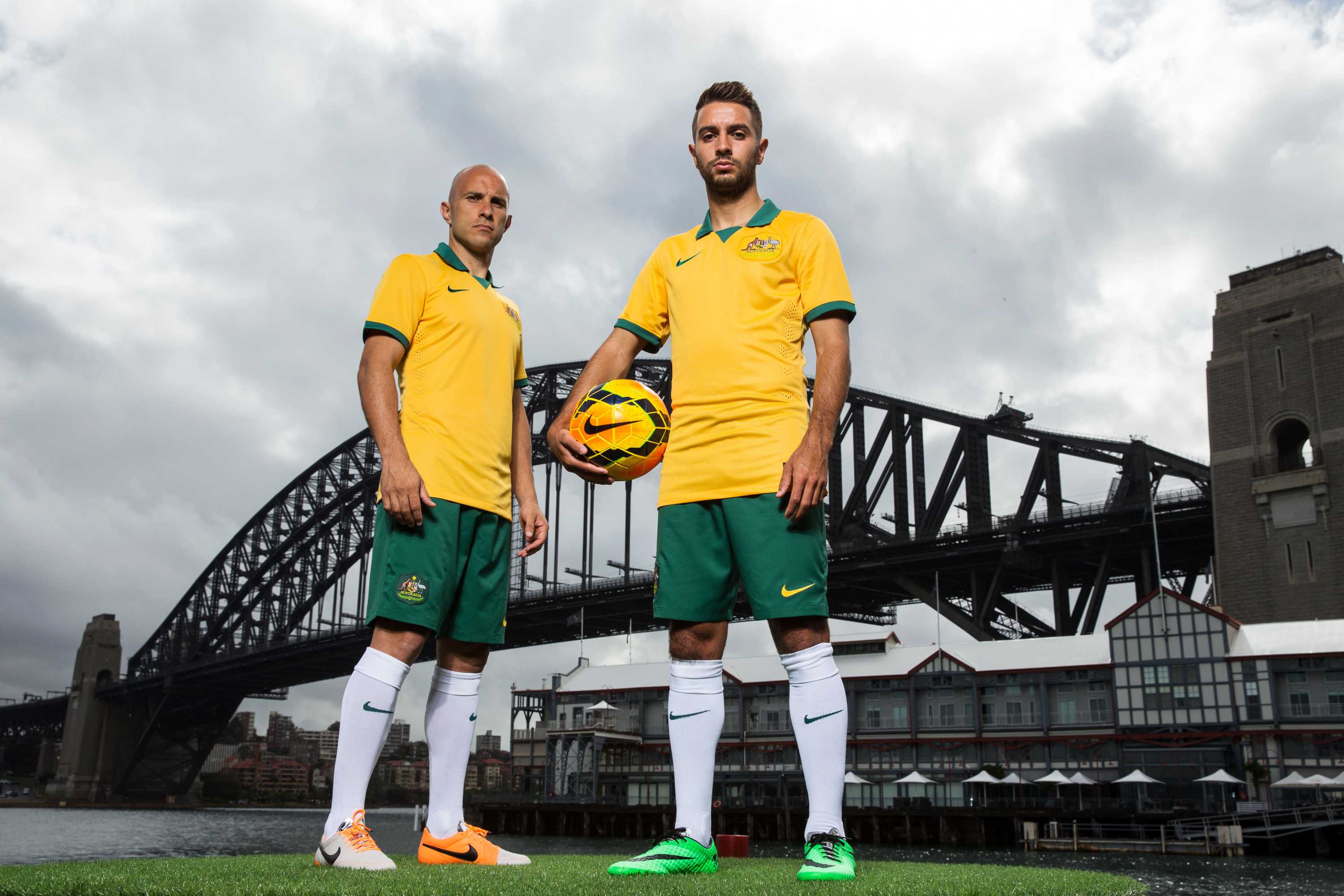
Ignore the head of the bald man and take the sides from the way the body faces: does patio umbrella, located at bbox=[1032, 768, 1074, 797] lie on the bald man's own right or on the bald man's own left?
on the bald man's own left

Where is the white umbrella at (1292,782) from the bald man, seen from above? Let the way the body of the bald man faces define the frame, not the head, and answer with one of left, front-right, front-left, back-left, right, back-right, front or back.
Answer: left

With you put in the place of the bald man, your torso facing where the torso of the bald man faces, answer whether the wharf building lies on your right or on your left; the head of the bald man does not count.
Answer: on your left

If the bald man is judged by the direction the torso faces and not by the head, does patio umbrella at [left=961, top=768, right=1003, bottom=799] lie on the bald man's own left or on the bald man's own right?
on the bald man's own left

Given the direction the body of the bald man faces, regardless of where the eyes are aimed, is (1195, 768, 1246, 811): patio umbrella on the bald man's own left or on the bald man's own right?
on the bald man's own left

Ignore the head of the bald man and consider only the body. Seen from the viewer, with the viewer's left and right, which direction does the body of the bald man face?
facing the viewer and to the right of the viewer
